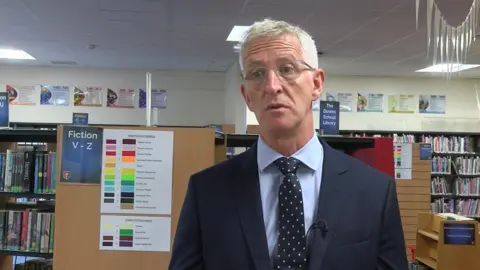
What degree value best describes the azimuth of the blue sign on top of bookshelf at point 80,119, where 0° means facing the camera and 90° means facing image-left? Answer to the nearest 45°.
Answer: approximately 0°

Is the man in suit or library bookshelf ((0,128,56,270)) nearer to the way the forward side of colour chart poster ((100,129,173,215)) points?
the man in suit

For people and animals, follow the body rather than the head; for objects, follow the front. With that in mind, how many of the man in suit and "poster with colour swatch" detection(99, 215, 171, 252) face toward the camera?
2

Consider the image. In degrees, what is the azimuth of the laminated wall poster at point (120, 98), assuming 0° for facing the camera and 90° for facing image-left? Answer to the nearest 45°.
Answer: approximately 0°

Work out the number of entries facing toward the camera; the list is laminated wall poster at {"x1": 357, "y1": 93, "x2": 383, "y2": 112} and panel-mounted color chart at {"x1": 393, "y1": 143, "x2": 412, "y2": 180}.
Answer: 2

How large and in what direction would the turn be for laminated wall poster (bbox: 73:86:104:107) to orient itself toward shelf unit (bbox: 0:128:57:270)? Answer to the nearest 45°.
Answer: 0° — it already faces it
